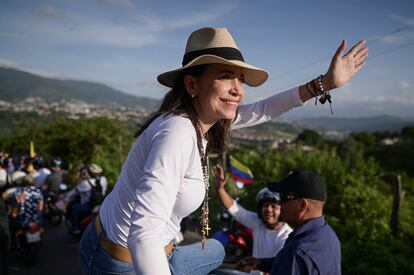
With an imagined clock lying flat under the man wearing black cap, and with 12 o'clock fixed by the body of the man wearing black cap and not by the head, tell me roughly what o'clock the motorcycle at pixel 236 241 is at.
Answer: The motorcycle is roughly at 1 o'clock from the man wearing black cap.

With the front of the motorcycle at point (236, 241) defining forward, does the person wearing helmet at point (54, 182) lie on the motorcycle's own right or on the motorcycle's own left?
on the motorcycle's own right

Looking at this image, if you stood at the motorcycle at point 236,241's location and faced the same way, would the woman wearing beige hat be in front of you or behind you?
in front

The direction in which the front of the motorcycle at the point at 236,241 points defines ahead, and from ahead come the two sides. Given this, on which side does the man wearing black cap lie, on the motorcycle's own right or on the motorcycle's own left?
on the motorcycle's own left
